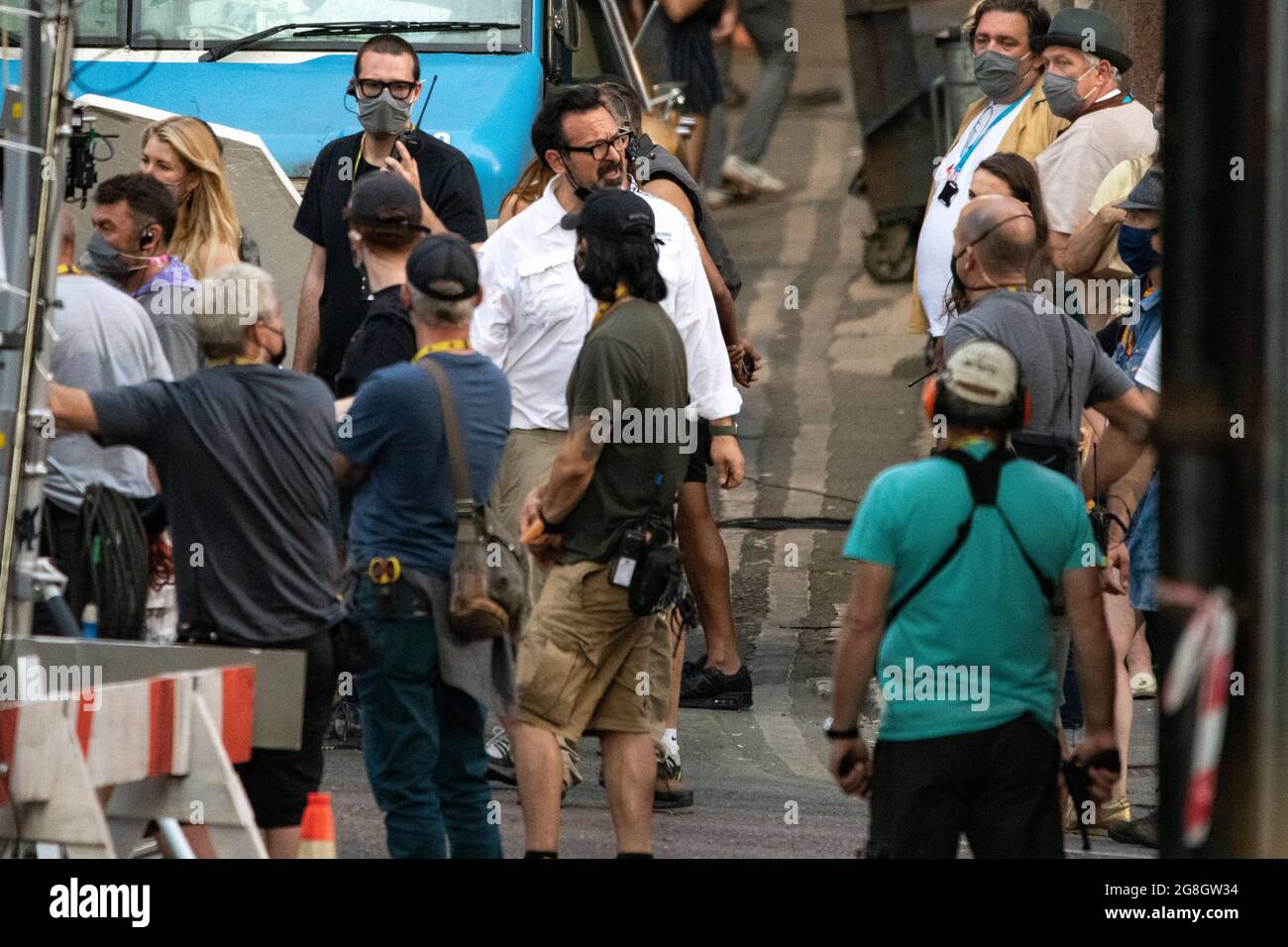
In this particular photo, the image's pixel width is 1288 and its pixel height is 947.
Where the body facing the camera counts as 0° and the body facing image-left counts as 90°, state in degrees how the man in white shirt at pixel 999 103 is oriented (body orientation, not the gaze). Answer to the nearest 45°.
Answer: approximately 45°

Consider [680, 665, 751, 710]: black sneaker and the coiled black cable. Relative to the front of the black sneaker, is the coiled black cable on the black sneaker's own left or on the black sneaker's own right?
on the black sneaker's own left

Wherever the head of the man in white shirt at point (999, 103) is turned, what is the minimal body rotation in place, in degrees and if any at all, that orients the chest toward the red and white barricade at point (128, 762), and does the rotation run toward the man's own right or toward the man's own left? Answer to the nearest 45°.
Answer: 0° — they already face it
